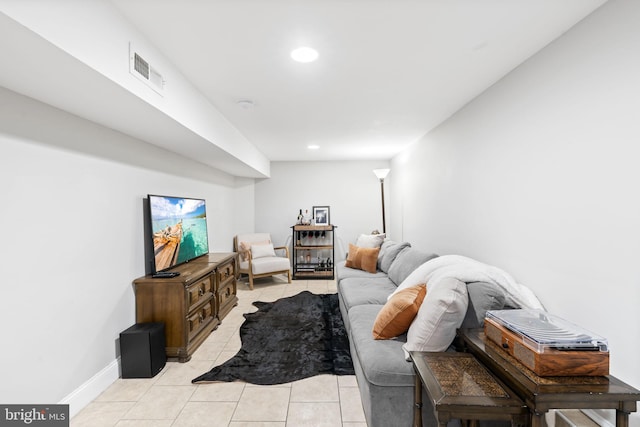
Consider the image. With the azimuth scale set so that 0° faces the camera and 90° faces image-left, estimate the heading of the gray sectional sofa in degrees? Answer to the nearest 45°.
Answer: approximately 90°

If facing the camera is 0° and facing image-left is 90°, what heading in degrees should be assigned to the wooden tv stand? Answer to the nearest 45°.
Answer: approximately 315°

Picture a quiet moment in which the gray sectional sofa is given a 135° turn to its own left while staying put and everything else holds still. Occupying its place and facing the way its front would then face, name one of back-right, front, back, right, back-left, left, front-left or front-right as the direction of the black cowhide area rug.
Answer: back

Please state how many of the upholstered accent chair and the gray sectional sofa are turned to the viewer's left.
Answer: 1

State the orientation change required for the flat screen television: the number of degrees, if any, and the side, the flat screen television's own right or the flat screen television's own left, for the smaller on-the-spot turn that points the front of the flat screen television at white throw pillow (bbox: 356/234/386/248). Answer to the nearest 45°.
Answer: approximately 45° to the flat screen television's own left

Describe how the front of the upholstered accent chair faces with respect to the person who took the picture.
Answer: facing the viewer and to the right of the viewer

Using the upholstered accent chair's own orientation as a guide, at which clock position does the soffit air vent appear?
The soffit air vent is roughly at 2 o'clock from the upholstered accent chair.

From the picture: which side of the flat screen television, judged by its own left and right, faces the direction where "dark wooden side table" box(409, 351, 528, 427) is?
front

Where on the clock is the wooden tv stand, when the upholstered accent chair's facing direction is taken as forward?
The wooden tv stand is roughly at 2 o'clock from the upholstered accent chair.

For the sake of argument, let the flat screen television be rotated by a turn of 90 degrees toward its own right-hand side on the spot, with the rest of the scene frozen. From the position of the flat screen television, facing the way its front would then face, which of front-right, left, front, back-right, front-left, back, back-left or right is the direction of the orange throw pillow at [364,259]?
back-left

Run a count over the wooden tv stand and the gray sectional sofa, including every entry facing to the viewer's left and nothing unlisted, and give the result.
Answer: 1

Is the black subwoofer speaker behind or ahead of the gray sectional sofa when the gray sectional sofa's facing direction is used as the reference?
ahead
